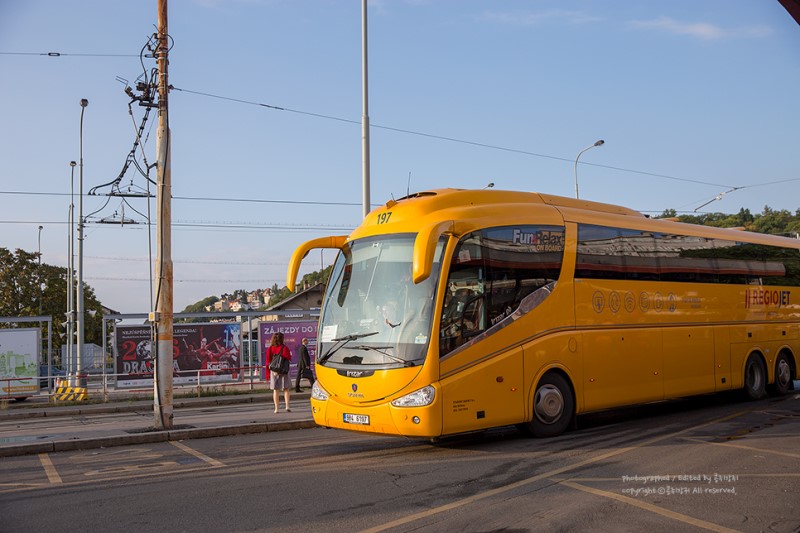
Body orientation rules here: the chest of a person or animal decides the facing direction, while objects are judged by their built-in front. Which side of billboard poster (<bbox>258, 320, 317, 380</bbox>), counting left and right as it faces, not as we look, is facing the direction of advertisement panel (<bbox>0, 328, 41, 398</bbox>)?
right

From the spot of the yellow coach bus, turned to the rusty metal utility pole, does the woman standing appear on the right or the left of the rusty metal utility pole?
right

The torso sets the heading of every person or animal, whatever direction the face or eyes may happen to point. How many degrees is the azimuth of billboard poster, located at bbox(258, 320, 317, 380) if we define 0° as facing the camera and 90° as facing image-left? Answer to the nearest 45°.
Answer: approximately 0°

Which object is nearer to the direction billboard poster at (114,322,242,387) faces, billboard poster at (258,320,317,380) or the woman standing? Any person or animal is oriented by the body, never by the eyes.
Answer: the woman standing

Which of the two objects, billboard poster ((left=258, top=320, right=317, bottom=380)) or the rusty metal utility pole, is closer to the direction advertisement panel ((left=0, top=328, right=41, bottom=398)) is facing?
the rusty metal utility pole

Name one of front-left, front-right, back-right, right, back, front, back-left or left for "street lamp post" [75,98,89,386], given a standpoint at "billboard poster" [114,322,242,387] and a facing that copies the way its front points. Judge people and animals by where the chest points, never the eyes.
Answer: back-right

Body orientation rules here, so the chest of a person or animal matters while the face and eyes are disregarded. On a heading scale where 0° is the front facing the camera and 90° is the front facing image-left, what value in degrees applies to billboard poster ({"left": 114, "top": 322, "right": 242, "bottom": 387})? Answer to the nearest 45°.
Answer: approximately 0°

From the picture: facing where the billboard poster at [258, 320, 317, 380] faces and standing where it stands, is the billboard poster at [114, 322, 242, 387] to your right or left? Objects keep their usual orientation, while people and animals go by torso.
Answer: on your right

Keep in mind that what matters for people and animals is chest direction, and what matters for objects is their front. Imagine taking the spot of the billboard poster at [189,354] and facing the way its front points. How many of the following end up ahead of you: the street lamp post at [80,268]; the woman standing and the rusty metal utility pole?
2

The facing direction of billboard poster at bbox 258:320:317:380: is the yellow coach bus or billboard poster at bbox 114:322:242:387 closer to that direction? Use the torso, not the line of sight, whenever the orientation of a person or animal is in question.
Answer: the yellow coach bus
